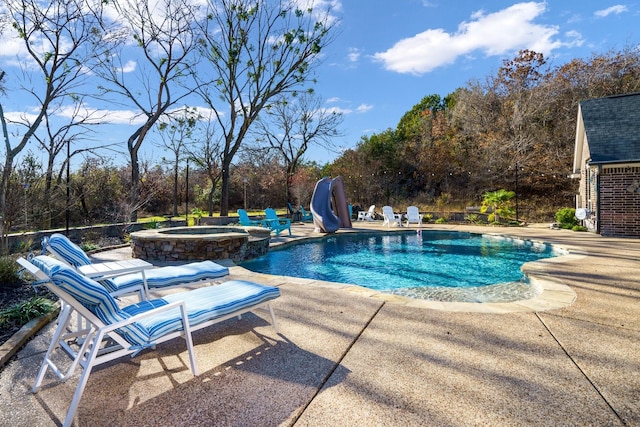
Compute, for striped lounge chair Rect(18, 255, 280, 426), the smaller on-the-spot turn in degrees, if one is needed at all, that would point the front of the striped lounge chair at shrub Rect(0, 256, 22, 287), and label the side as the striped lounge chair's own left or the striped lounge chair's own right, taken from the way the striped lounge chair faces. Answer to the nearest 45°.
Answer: approximately 90° to the striped lounge chair's own left

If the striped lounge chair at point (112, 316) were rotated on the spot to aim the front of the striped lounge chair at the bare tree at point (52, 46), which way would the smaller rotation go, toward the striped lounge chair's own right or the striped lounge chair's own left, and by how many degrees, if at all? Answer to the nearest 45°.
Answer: approximately 45° to the striped lounge chair's own left

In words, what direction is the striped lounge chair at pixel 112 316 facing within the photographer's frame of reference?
facing away from the viewer and to the right of the viewer
